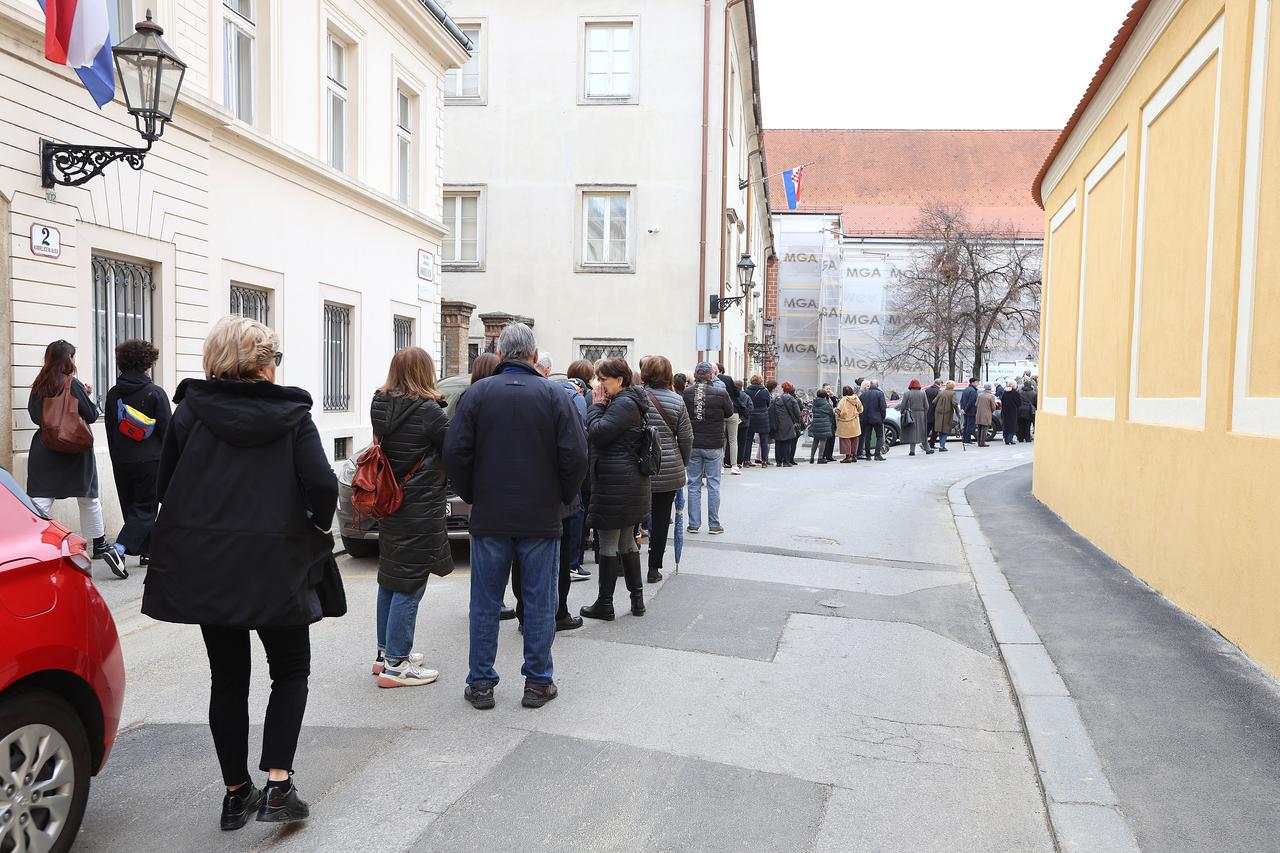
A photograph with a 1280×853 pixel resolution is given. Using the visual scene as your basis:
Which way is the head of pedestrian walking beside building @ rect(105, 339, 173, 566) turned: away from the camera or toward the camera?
away from the camera

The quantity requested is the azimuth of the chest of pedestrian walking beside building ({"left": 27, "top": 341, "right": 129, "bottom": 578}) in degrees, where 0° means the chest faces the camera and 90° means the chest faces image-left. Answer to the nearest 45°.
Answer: approximately 225°

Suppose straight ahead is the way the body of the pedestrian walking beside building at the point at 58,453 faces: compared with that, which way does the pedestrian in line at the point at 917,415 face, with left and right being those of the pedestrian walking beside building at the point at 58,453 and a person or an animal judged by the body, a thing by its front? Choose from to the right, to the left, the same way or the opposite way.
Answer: the same way

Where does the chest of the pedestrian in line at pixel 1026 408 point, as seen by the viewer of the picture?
away from the camera

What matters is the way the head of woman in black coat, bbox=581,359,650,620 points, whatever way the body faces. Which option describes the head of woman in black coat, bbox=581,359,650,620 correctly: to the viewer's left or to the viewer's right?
to the viewer's left

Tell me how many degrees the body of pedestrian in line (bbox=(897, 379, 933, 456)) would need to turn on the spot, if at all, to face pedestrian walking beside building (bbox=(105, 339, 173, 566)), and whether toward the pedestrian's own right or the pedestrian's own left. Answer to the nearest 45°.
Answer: approximately 180°

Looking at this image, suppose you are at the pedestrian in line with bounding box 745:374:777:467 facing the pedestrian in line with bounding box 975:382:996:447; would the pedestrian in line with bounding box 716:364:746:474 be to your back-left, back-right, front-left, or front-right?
back-right

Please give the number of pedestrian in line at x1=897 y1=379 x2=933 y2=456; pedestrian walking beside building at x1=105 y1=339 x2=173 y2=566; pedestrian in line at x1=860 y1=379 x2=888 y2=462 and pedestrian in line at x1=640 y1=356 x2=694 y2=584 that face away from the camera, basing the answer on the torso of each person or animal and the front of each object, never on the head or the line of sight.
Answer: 4

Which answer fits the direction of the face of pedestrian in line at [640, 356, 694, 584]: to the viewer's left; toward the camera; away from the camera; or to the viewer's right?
away from the camera

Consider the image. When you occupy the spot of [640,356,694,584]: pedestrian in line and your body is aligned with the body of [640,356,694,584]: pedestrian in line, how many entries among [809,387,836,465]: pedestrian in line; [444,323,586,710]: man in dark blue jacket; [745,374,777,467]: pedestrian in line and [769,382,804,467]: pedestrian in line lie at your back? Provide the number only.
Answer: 1
